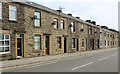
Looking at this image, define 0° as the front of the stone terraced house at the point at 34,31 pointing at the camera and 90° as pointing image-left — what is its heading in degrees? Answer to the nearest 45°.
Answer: approximately 315°
